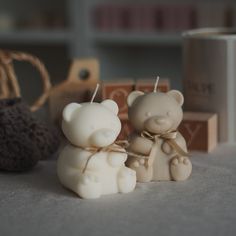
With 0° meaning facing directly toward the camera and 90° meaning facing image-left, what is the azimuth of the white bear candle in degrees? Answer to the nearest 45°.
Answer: approximately 315°

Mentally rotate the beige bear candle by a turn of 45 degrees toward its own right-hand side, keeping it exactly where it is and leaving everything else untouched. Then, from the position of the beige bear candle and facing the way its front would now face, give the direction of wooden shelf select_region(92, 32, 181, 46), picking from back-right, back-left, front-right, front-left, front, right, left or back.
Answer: back-right

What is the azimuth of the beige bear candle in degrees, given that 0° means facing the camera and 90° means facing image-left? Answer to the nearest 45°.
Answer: approximately 0°

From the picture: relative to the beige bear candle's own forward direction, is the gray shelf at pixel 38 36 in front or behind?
behind

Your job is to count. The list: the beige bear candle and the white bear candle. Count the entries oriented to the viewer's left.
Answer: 0

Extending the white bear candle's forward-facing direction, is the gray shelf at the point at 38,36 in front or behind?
behind
